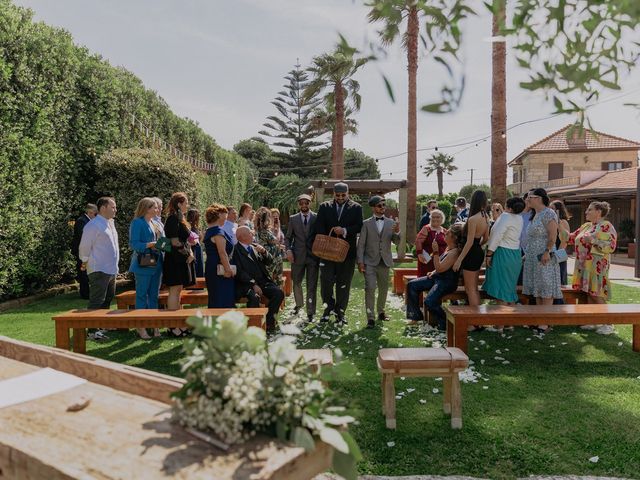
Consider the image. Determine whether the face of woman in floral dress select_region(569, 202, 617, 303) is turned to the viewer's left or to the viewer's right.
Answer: to the viewer's left

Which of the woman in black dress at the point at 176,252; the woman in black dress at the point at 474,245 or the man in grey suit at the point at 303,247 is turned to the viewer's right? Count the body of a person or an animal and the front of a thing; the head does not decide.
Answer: the woman in black dress at the point at 176,252

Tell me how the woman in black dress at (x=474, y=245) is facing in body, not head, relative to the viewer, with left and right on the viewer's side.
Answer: facing away from the viewer and to the left of the viewer

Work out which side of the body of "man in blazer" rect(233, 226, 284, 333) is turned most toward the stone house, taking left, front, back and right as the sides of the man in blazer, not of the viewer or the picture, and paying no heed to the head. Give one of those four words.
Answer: left

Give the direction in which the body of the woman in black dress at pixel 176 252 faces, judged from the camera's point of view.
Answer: to the viewer's right

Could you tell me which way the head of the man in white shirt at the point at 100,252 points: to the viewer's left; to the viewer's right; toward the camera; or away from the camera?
to the viewer's right

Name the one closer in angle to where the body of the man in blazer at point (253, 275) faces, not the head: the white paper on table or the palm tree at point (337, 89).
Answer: the white paper on table

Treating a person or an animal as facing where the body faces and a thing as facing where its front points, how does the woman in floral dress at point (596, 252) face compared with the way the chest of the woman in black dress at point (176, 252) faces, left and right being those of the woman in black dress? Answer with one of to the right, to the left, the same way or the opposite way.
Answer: the opposite way

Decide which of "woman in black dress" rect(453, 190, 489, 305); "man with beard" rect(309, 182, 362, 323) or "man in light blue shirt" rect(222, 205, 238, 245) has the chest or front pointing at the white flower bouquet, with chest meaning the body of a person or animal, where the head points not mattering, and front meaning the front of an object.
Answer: the man with beard
